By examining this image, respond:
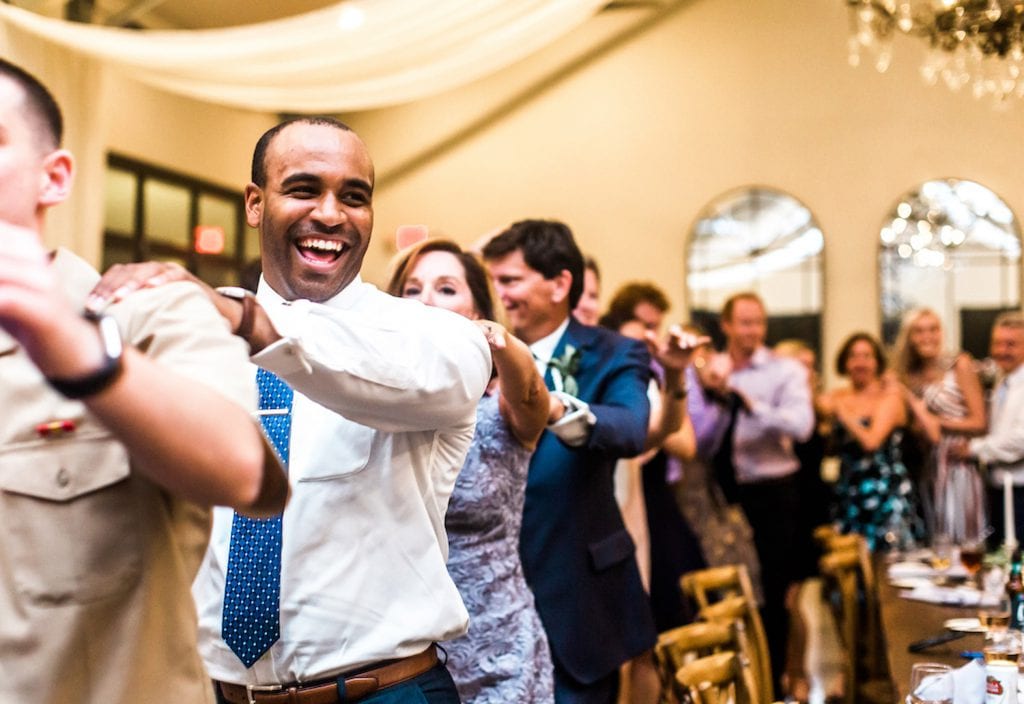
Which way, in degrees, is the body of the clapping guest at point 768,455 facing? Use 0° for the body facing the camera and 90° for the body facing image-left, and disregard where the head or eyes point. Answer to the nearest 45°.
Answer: approximately 45°

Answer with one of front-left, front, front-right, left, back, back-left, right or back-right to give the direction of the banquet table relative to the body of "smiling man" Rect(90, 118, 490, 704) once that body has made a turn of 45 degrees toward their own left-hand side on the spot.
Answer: back-left

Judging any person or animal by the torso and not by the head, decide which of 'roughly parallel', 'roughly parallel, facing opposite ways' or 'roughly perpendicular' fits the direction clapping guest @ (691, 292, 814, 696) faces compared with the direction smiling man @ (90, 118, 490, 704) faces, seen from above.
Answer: roughly parallel

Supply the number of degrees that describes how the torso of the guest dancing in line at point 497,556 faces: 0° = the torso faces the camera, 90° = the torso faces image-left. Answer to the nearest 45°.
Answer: approximately 45°

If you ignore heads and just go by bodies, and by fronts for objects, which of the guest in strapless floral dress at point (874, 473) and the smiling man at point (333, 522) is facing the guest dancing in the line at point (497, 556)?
the guest in strapless floral dress at point (874, 473)

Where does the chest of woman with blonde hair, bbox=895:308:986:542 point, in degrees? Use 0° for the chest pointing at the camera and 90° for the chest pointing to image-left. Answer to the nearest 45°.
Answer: approximately 45°

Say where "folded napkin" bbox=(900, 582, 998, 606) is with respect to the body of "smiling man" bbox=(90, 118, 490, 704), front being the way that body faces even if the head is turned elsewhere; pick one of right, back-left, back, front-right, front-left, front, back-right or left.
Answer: back

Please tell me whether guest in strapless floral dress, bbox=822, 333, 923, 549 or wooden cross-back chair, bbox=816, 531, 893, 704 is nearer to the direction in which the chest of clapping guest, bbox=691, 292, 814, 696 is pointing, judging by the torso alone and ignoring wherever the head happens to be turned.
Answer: the wooden cross-back chair

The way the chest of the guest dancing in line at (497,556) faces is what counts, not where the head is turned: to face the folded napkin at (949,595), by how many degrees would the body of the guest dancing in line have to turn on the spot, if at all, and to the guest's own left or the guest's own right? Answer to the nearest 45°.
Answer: approximately 180°

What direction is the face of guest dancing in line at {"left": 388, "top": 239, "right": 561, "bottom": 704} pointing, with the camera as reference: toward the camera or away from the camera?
toward the camera

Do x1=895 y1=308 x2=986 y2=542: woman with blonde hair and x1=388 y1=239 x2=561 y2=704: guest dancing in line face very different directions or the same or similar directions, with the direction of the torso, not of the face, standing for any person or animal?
same or similar directions

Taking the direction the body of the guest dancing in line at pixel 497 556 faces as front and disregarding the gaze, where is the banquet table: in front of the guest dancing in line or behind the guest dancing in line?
behind

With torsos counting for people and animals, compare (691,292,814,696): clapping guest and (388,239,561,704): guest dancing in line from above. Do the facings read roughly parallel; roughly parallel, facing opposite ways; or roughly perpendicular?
roughly parallel

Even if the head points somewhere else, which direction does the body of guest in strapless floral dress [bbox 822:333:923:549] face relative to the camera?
toward the camera
